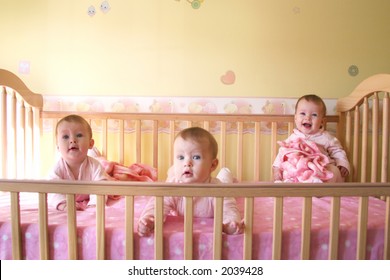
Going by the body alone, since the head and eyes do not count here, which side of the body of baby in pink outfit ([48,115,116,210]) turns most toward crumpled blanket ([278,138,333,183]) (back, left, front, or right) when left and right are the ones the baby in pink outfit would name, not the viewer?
left

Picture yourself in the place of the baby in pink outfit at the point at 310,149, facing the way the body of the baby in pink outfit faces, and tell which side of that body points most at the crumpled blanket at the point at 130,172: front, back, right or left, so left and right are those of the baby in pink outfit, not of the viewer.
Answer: right

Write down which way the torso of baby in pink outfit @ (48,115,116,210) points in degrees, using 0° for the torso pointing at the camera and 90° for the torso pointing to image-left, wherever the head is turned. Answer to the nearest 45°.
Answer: approximately 0°

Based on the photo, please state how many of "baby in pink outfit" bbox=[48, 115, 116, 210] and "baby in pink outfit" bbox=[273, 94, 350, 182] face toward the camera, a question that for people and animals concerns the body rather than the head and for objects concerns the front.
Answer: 2

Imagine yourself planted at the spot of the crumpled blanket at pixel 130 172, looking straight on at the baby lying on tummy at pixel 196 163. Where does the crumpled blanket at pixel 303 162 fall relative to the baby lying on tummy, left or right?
left

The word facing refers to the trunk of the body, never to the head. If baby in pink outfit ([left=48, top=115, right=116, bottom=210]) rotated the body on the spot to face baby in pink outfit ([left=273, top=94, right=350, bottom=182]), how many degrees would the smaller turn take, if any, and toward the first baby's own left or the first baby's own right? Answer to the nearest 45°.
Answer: approximately 90° to the first baby's own left
